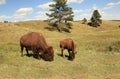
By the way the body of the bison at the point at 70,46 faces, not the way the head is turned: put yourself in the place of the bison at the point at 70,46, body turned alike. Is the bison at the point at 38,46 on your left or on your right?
on your right
